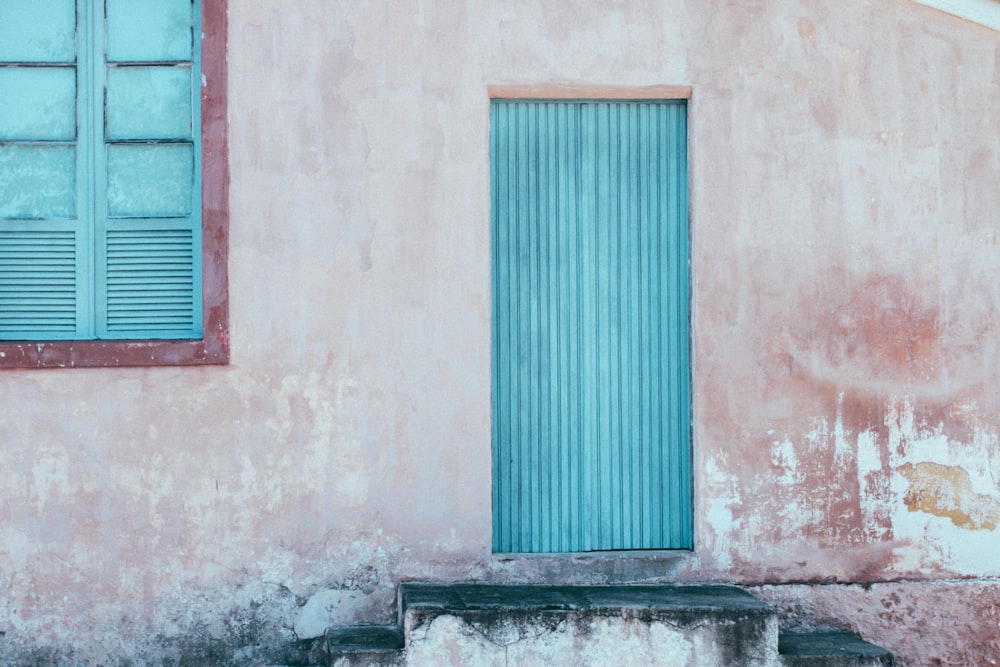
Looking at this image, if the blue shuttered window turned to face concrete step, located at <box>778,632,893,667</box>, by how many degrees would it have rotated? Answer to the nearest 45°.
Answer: approximately 45° to its left

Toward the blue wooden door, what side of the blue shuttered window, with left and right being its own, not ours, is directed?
left

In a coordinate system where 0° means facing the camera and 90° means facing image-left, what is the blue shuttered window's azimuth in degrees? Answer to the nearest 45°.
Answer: approximately 0°

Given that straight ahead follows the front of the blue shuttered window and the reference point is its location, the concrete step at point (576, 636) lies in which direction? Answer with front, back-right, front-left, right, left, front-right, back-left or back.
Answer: front-left
